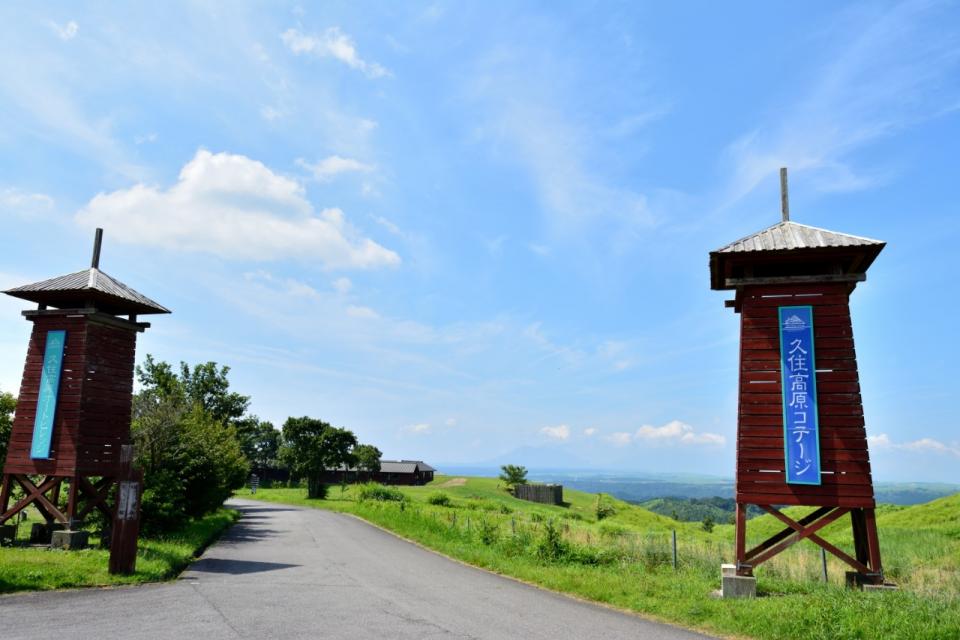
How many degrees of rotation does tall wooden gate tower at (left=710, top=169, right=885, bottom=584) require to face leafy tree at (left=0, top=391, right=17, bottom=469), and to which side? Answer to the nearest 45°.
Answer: approximately 90° to its right

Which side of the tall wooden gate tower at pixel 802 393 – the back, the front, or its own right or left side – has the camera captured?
front

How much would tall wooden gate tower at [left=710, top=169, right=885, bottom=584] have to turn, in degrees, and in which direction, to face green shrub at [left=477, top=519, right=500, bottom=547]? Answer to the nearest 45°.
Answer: approximately 135° to its right

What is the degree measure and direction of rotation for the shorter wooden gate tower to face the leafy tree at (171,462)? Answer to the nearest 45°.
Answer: approximately 180°

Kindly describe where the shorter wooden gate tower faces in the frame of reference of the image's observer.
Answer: facing the viewer and to the left of the viewer

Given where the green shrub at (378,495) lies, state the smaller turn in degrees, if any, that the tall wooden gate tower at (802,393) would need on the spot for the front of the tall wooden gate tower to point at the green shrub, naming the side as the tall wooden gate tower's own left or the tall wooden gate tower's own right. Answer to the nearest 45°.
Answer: approximately 135° to the tall wooden gate tower's own right

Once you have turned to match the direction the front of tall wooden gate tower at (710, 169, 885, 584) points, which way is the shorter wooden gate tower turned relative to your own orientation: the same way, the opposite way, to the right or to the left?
the same way

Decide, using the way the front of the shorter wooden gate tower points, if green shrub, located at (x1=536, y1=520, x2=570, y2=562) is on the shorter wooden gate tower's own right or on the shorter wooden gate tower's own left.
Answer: on the shorter wooden gate tower's own left

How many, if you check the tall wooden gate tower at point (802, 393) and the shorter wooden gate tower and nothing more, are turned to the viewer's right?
0

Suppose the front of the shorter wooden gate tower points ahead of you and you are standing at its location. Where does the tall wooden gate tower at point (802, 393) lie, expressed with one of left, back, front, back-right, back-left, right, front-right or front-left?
left

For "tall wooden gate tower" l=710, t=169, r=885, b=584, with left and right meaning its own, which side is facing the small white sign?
right

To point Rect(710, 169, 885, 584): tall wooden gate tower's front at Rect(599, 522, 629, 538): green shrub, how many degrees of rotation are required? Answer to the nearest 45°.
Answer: approximately 135° to its right
